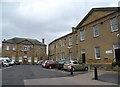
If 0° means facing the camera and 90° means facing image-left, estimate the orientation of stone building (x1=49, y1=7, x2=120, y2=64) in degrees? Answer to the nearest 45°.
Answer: approximately 45°
